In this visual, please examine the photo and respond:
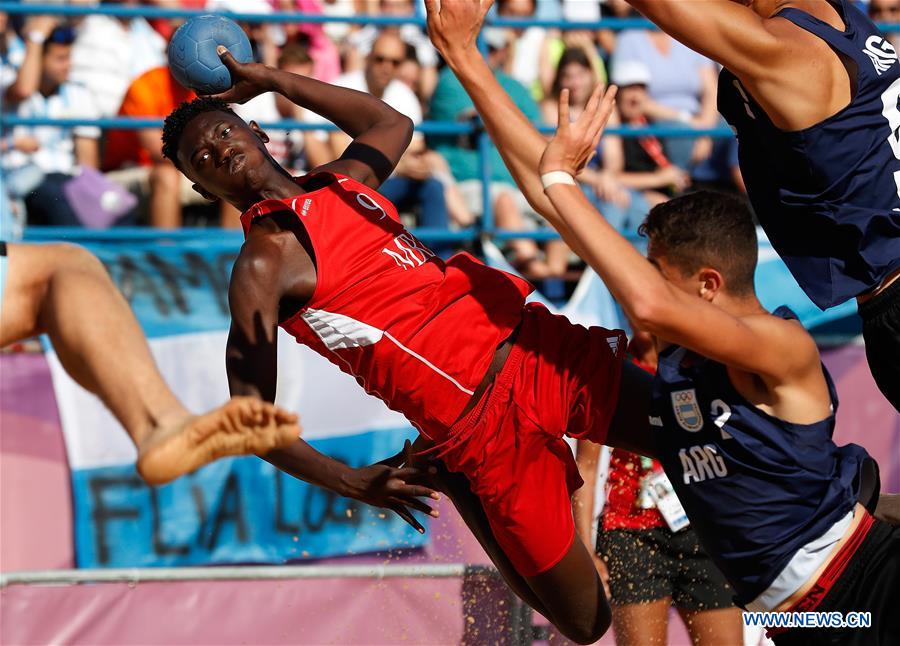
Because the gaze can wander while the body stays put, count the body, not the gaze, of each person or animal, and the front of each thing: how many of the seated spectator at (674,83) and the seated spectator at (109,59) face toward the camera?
2

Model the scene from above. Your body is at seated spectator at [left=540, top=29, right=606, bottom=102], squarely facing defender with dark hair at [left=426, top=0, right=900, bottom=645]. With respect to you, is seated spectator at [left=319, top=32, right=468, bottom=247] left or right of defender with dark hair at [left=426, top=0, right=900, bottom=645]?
right

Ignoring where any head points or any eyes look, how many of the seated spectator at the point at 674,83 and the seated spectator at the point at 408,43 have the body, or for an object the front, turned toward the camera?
2

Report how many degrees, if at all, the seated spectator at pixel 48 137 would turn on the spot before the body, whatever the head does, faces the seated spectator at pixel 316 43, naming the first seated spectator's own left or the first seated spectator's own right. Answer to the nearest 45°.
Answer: approximately 90° to the first seated spectator's own left

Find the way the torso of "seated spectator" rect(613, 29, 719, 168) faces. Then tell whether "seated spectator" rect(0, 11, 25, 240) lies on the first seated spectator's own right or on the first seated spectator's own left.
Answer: on the first seated spectator's own right

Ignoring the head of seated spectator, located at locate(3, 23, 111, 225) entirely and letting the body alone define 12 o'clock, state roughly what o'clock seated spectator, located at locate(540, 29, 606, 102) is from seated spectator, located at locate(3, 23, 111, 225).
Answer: seated spectator, located at locate(540, 29, 606, 102) is roughly at 9 o'clock from seated spectator, located at locate(3, 23, 111, 225).
